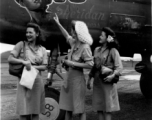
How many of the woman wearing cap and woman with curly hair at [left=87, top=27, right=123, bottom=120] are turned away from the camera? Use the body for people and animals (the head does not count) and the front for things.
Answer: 0

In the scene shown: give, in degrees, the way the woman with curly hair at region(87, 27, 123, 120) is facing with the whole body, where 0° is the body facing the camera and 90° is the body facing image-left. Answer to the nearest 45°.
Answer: approximately 45°
